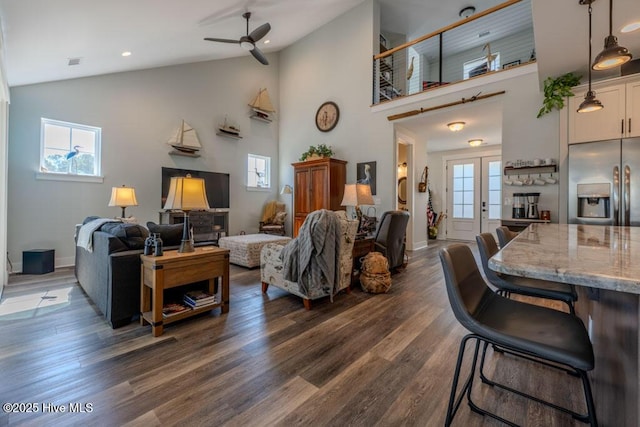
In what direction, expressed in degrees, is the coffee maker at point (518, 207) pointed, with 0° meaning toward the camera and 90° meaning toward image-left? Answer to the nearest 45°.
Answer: approximately 0°

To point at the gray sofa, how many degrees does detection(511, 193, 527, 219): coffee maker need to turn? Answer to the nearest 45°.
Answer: approximately 45° to its right

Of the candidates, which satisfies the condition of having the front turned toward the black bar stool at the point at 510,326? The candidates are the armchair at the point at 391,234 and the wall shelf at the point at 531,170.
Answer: the wall shelf

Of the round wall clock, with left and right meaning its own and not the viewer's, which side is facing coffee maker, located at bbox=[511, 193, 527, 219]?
left

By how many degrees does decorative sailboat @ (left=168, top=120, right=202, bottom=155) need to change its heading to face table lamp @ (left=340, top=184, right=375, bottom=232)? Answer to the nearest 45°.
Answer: approximately 135° to its left

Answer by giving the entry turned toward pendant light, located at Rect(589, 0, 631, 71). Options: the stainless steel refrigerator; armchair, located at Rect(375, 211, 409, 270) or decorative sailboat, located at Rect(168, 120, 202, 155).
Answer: the stainless steel refrigerator

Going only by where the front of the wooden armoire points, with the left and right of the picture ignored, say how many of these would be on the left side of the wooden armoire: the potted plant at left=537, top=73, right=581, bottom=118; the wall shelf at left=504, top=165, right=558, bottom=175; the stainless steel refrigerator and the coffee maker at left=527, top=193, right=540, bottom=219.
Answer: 4

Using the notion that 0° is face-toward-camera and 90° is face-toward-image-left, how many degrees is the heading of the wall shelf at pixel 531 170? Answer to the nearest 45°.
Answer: approximately 0°

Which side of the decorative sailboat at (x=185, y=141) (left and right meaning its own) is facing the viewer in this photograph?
left

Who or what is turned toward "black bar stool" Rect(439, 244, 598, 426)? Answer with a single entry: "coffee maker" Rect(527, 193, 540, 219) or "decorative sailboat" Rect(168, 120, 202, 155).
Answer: the coffee maker

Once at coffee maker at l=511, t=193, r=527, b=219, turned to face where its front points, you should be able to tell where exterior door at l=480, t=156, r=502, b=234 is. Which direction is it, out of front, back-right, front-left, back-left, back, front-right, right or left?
back

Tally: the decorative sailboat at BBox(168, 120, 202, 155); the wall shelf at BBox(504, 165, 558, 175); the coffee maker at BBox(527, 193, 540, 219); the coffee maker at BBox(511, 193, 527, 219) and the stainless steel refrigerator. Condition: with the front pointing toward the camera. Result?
4
